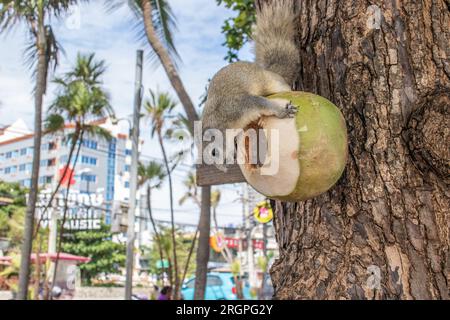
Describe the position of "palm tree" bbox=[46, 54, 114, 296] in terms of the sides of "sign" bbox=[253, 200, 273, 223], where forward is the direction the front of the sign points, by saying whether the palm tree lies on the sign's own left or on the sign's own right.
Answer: on the sign's own right

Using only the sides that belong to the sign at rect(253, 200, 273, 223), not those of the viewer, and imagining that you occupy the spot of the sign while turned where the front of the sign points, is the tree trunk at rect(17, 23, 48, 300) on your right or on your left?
on your right

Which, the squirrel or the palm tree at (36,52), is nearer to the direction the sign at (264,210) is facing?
the squirrel

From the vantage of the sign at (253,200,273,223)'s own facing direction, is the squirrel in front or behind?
in front

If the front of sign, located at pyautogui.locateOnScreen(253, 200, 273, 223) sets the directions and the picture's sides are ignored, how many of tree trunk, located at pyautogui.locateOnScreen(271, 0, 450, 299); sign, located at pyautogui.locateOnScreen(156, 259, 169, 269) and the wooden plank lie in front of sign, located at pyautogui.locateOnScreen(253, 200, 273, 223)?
2

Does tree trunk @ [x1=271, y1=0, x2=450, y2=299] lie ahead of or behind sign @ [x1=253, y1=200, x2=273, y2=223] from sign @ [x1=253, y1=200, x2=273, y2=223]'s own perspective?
ahead

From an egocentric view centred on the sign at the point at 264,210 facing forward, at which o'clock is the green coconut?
The green coconut is roughly at 12 o'clock from the sign.

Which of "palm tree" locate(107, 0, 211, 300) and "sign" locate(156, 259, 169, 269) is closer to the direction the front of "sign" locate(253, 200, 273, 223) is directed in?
the palm tree

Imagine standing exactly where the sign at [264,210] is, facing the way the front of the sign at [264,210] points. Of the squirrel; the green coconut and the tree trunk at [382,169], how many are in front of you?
3

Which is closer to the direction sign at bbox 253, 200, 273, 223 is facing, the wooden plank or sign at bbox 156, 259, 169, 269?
the wooden plank

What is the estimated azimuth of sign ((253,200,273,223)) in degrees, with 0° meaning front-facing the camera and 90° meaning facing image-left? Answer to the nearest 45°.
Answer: approximately 0°

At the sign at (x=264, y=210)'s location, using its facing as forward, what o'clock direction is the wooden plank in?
The wooden plank is roughly at 12 o'clock from the sign.
